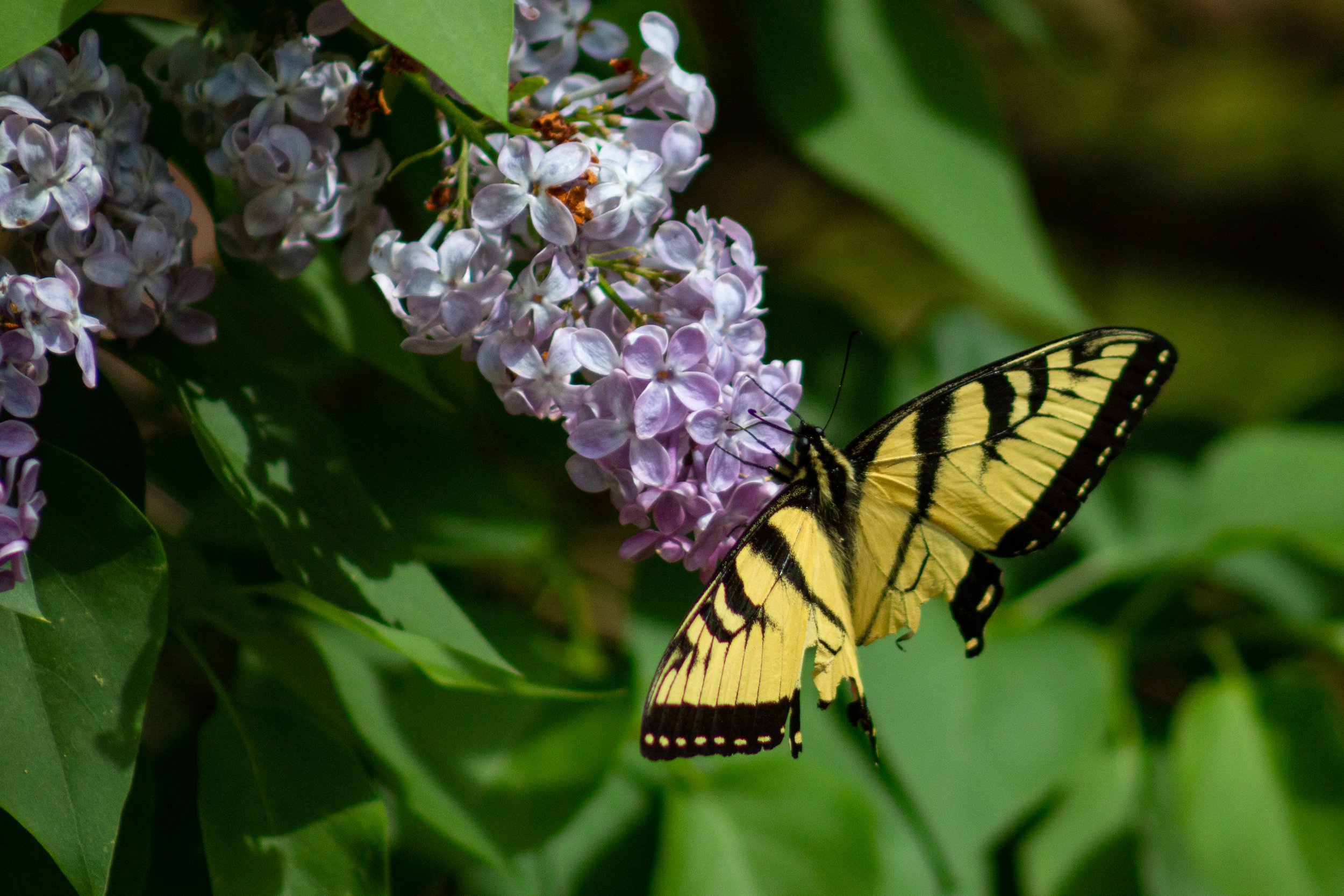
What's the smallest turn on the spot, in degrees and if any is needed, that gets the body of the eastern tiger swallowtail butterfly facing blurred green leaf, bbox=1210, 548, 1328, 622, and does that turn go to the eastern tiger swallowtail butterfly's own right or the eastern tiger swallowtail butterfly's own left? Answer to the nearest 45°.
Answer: approximately 90° to the eastern tiger swallowtail butterfly's own right

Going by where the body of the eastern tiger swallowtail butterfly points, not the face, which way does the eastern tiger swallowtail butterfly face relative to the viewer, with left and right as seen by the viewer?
facing away from the viewer and to the left of the viewer

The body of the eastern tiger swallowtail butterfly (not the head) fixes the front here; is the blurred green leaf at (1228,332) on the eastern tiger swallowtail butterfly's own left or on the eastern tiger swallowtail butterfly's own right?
on the eastern tiger swallowtail butterfly's own right
